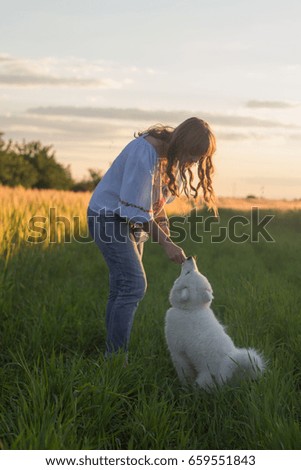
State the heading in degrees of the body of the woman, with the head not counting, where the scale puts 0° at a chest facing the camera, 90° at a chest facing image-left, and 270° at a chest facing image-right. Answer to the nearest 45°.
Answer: approximately 270°

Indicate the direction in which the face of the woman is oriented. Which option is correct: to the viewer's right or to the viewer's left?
to the viewer's right
